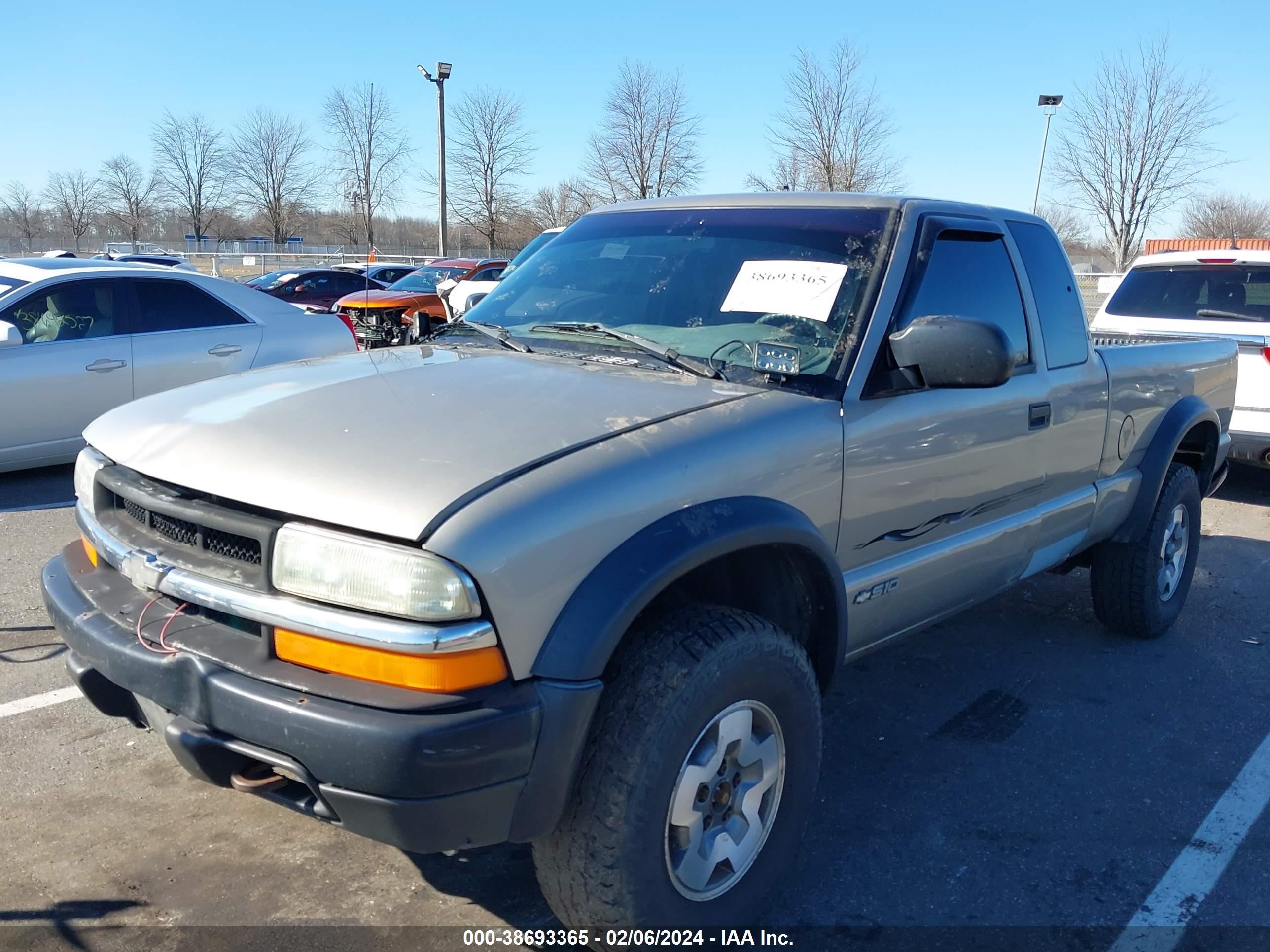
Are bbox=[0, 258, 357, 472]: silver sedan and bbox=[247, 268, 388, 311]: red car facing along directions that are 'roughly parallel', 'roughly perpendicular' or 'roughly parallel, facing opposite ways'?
roughly parallel

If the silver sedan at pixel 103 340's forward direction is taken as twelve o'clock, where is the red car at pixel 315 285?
The red car is roughly at 5 o'clock from the silver sedan.

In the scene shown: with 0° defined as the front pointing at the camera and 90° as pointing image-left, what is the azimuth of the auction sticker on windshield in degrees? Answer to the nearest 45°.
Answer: approximately 45°

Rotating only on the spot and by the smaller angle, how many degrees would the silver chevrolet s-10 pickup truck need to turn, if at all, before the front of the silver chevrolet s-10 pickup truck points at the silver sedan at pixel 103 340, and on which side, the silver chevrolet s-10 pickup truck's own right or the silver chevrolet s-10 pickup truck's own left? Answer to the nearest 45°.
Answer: approximately 90° to the silver chevrolet s-10 pickup truck's own right

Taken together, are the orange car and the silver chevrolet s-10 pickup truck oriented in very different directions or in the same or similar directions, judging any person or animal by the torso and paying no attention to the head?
same or similar directions

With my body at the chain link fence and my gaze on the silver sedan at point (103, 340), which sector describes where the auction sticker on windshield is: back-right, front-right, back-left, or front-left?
front-left

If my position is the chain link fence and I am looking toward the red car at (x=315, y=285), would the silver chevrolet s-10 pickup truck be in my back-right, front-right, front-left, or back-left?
front-left

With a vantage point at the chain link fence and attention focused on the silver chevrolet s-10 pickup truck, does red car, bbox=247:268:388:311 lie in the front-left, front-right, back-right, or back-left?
front-right

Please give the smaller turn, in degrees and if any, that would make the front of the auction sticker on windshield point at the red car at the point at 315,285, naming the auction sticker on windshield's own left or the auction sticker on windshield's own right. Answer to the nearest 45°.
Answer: approximately 90° to the auction sticker on windshield's own right

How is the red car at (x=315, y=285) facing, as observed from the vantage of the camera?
facing the viewer and to the left of the viewer

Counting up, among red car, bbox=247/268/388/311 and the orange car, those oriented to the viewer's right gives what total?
0

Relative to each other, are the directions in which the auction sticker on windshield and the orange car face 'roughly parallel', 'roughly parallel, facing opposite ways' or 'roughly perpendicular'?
roughly parallel

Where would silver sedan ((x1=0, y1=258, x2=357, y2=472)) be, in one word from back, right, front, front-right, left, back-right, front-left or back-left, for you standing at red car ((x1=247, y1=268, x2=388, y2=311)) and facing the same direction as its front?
front-left

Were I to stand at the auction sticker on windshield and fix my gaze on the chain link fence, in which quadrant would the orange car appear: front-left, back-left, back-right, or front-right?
front-left

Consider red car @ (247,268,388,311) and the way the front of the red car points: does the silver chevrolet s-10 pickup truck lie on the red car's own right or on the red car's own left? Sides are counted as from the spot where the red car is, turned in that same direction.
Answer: on the red car's own left
